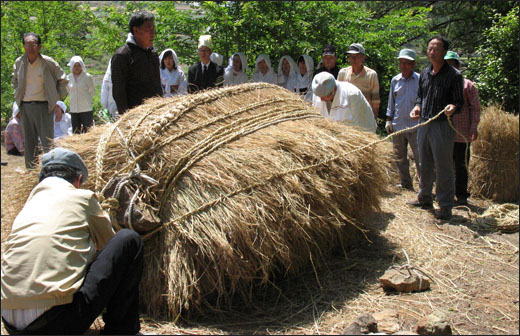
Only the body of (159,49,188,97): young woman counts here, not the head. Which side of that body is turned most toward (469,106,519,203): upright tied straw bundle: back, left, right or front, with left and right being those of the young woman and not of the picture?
left

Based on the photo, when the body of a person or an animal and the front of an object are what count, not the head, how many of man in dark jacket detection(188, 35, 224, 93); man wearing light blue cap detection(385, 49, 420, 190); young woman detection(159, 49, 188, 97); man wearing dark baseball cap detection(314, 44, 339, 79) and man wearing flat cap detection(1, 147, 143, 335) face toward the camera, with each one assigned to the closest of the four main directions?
4

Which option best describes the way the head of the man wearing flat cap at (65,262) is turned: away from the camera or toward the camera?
away from the camera

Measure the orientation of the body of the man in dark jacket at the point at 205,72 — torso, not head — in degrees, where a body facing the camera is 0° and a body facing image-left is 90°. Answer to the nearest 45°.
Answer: approximately 0°

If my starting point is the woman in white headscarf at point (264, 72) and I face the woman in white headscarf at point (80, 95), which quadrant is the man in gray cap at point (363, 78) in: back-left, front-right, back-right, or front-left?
back-left

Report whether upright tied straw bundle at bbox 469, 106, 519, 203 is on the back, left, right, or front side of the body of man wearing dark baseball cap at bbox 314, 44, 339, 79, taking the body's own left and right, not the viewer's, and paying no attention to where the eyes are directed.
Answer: left

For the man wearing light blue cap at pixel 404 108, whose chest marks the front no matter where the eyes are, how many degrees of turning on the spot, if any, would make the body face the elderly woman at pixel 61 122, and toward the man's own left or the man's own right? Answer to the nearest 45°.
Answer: approximately 90° to the man's own right

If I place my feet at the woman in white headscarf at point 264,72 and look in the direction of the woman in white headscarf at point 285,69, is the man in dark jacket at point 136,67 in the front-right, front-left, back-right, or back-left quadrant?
back-right

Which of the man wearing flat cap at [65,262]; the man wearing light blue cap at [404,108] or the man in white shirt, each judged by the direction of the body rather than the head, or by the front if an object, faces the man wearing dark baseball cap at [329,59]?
the man wearing flat cap at [65,262]
